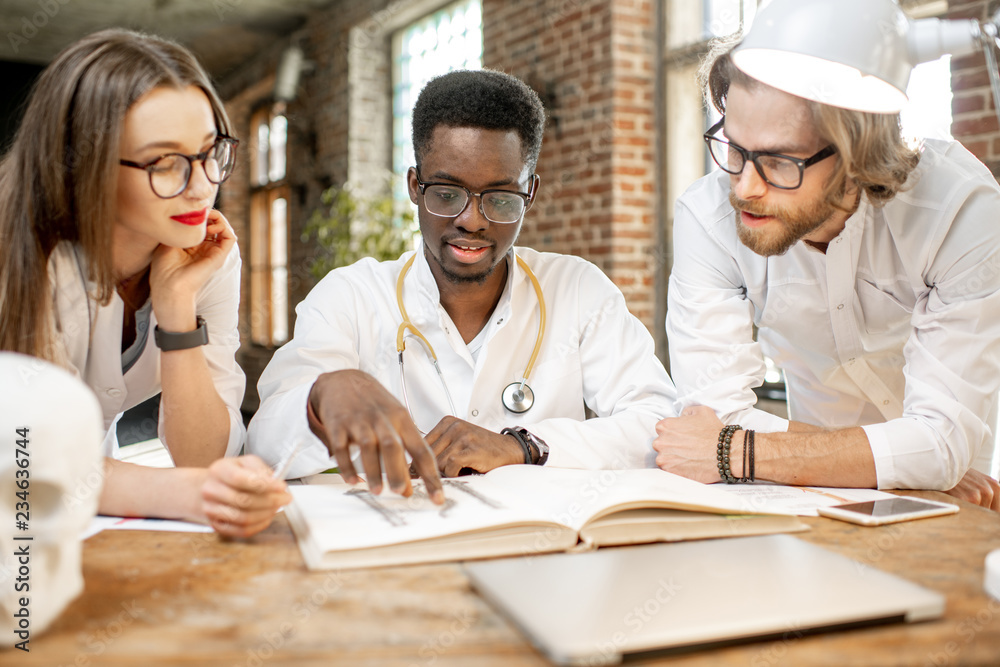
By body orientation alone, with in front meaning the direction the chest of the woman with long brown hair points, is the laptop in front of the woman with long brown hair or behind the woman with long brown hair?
in front

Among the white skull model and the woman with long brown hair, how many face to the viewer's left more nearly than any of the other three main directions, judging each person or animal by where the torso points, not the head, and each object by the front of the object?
0

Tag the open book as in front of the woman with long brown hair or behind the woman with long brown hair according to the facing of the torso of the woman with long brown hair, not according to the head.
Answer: in front

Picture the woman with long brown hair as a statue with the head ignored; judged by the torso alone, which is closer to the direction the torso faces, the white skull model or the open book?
the open book

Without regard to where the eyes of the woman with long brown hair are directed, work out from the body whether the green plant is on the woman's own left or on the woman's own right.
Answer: on the woman's own left

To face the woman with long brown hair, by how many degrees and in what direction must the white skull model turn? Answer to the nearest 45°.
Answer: approximately 180°

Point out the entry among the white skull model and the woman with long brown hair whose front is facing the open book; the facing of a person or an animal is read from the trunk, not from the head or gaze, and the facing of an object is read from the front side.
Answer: the woman with long brown hair

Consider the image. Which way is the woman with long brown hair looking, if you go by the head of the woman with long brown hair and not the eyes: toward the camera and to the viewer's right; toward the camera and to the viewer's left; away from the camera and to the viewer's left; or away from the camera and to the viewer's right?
toward the camera and to the viewer's right

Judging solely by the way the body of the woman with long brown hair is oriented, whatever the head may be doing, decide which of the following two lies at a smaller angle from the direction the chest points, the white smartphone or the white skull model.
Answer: the white smartphone

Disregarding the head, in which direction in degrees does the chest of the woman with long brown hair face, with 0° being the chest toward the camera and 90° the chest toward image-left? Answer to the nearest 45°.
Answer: approximately 315°
